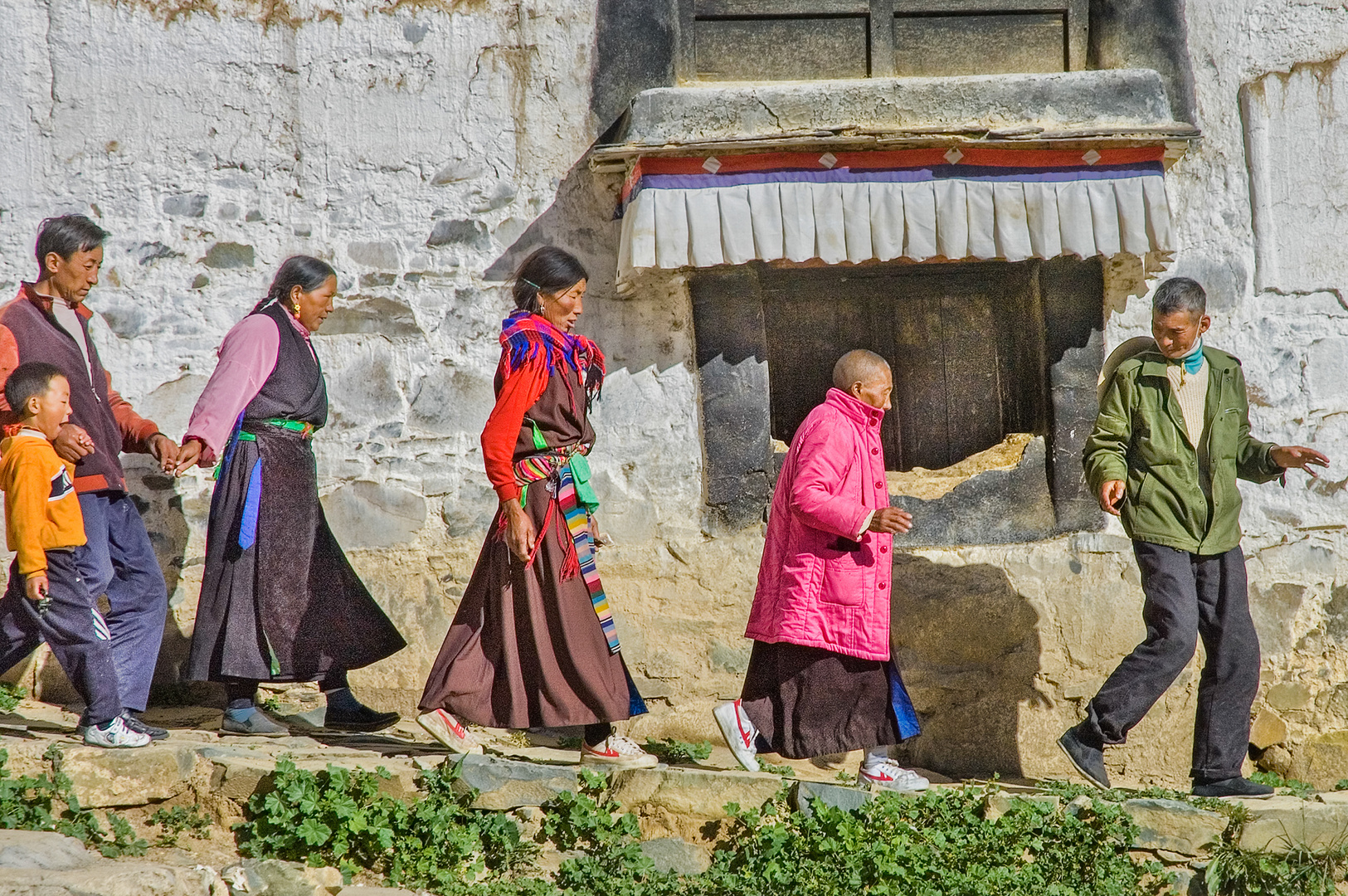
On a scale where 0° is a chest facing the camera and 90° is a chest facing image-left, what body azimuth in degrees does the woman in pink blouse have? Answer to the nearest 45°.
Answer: approximately 270°

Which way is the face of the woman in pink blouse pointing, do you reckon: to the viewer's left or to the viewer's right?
to the viewer's right

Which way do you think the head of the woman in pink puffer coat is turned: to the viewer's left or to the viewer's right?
to the viewer's right

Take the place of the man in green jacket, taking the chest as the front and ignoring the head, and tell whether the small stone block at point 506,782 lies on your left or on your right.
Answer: on your right

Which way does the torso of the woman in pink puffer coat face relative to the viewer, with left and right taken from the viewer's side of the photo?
facing to the right of the viewer

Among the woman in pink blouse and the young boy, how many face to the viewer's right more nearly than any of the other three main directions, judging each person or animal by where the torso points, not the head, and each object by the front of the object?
2

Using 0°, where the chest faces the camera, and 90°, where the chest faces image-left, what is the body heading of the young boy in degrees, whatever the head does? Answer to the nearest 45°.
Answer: approximately 270°
